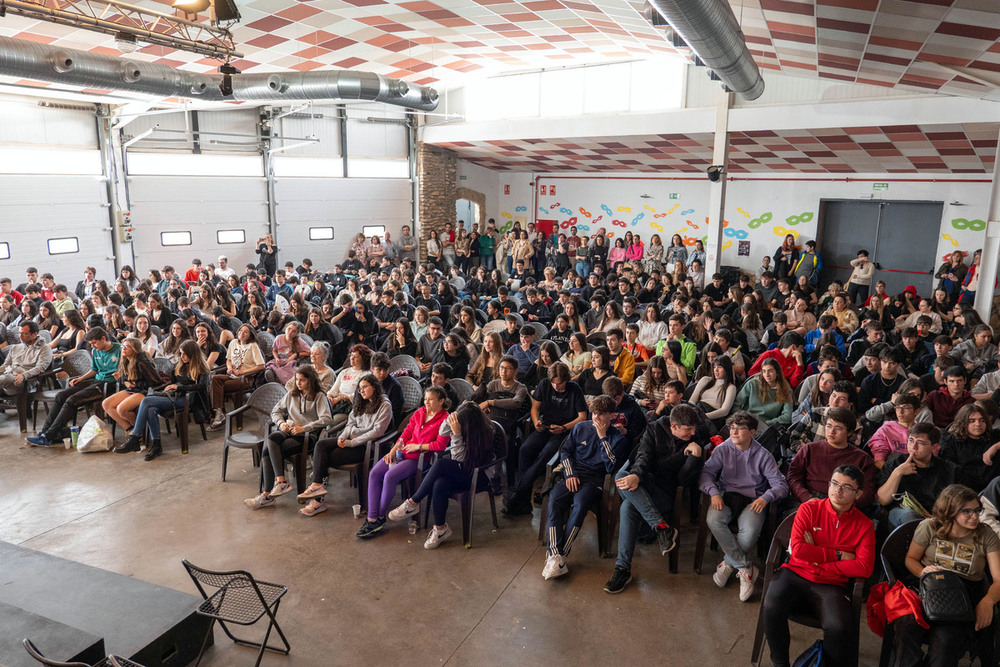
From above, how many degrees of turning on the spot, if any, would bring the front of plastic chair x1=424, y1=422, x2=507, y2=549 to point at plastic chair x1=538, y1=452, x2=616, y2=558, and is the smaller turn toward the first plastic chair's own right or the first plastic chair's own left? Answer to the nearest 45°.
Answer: approximately 135° to the first plastic chair's own left

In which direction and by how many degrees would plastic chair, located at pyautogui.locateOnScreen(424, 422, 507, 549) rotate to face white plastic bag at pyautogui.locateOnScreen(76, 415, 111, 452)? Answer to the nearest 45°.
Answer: approximately 90° to its right

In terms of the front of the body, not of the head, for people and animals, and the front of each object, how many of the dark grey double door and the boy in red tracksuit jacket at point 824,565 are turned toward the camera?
2

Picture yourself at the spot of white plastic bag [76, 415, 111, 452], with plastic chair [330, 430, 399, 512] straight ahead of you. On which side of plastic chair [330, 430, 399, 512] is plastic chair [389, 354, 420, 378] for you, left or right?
left

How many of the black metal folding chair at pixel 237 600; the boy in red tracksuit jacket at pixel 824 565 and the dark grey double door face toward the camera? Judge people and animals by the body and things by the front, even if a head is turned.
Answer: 2

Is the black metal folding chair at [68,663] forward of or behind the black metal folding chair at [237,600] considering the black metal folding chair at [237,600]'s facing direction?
behind

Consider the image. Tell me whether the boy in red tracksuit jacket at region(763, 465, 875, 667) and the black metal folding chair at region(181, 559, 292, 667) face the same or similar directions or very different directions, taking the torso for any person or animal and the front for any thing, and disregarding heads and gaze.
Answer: very different directions

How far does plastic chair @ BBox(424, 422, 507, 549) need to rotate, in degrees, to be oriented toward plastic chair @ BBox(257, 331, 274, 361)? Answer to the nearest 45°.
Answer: approximately 90° to its right

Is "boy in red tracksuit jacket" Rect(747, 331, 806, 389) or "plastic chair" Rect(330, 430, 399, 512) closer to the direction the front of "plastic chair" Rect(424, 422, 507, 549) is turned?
the plastic chair

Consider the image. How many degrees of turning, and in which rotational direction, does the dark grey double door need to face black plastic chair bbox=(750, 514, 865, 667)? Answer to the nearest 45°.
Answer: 0° — it already faces it

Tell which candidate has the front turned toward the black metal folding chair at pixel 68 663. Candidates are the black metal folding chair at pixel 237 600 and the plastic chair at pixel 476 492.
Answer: the plastic chair at pixel 476 492

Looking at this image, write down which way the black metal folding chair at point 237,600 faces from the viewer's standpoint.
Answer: facing away from the viewer and to the right of the viewer
